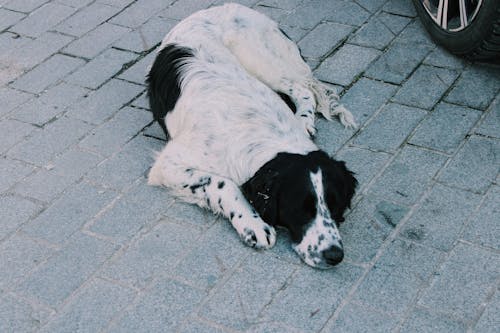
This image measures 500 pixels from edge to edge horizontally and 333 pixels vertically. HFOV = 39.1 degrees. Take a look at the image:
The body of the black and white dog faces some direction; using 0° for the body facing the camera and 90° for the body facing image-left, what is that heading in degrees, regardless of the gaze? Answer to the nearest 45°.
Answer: approximately 315°
